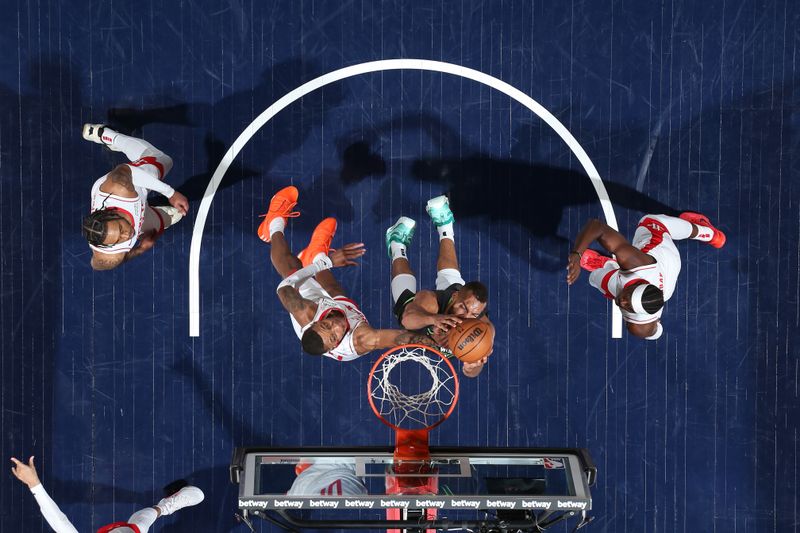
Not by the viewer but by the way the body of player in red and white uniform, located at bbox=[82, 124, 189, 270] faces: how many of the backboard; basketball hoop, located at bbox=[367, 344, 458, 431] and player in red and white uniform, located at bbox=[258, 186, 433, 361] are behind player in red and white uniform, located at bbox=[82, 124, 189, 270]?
0

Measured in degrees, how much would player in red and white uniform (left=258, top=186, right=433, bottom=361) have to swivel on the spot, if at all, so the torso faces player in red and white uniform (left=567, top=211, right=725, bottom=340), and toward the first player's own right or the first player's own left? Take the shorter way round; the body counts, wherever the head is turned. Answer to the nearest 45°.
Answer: approximately 45° to the first player's own right

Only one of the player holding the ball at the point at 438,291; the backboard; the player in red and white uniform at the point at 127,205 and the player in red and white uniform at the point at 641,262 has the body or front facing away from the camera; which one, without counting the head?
the backboard

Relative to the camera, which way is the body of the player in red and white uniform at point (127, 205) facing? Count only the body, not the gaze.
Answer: to the viewer's right

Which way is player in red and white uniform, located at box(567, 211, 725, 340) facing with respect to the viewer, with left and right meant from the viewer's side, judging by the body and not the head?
facing to the left of the viewer

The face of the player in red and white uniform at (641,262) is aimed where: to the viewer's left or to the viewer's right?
to the viewer's left

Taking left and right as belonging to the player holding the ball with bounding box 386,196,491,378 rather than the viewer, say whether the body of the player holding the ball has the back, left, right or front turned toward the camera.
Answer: front

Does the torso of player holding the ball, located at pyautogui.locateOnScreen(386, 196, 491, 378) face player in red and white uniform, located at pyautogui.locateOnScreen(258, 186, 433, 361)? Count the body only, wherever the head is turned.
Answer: no

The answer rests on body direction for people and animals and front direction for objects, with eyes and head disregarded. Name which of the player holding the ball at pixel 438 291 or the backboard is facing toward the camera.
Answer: the player holding the ball

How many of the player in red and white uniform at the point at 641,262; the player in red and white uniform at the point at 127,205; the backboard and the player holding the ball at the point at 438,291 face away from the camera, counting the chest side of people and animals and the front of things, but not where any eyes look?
1
